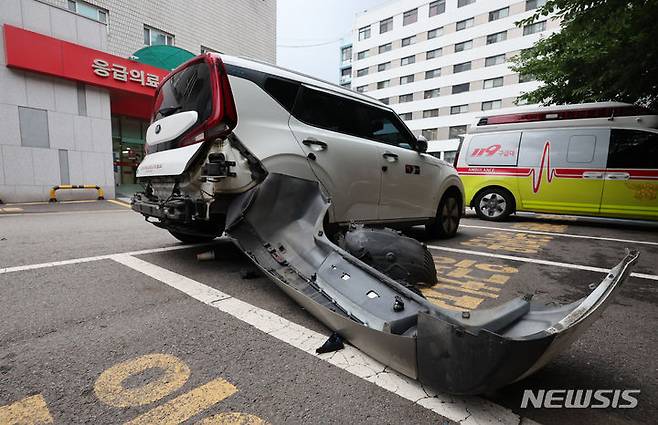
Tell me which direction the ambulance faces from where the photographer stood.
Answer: facing to the right of the viewer

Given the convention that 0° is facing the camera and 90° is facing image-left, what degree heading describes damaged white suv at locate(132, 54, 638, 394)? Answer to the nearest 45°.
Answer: approximately 225°

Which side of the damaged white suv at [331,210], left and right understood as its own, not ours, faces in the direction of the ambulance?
front

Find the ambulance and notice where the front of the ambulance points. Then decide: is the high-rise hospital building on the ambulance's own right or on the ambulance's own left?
on the ambulance's own left

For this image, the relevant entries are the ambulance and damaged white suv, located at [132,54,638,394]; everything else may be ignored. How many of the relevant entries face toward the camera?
0

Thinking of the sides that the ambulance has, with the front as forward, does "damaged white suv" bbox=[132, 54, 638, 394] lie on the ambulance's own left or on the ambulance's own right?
on the ambulance's own right
